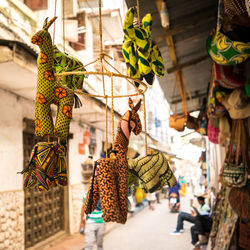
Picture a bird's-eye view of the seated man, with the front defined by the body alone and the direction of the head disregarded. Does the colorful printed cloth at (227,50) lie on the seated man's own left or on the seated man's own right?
on the seated man's own left

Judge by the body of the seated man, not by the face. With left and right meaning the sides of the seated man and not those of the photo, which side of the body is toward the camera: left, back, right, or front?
left

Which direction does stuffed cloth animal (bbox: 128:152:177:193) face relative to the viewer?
to the viewer's left

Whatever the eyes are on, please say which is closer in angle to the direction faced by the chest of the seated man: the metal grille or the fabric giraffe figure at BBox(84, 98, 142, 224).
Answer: the metal grille
